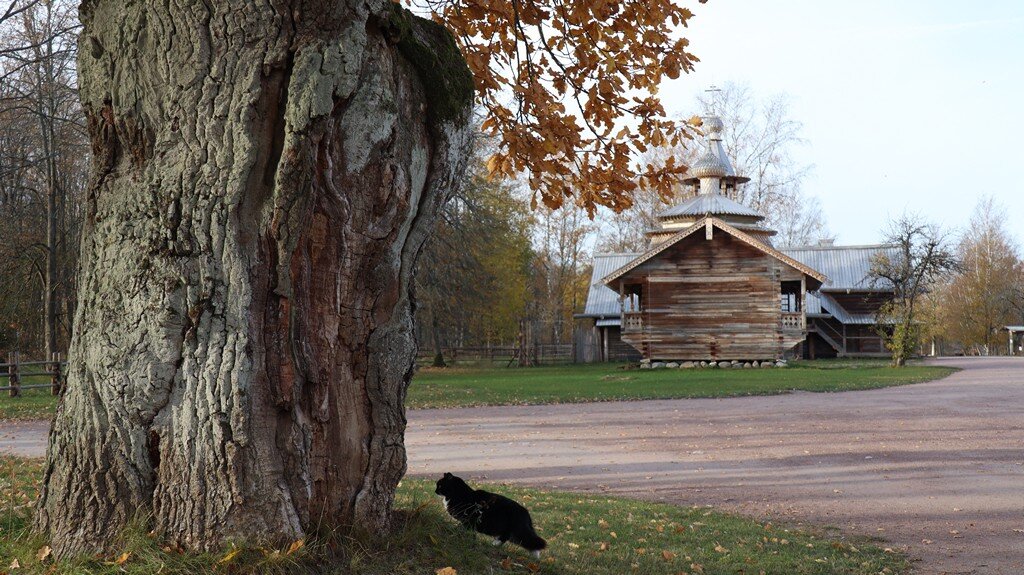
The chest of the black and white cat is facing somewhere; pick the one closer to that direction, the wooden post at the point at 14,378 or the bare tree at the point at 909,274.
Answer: the wooden post

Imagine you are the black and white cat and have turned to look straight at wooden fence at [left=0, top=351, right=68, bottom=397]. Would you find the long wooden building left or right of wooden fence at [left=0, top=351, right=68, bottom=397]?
right

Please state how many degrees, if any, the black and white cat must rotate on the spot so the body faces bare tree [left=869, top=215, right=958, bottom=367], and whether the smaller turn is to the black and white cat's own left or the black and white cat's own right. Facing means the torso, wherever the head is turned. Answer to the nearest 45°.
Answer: approximately 90° to the black and white cat's own right

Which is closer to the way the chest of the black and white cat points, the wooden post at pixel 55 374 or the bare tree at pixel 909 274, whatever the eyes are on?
the wooden post

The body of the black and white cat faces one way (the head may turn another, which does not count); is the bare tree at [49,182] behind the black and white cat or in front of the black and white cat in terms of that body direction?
in front

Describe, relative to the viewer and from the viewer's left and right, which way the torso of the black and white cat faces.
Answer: facing away from the viewer and to the left of the viewer
